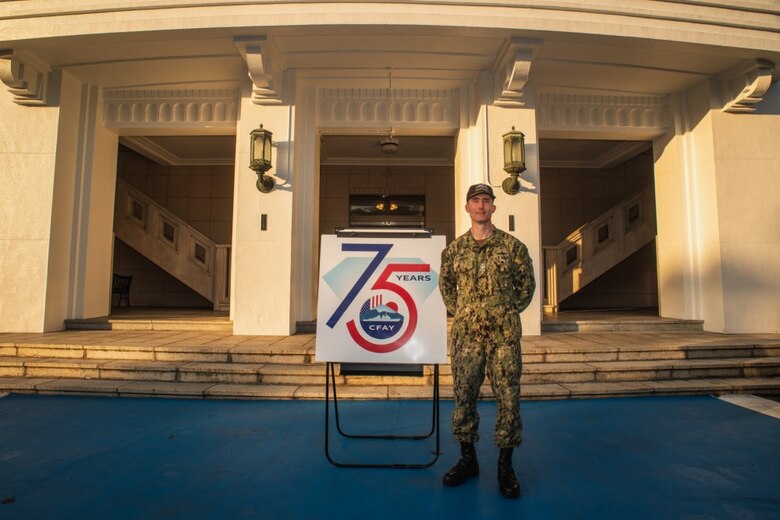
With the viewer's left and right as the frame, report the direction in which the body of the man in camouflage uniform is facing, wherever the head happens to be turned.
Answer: facing the viewer

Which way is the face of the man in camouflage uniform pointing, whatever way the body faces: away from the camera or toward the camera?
toward the camera

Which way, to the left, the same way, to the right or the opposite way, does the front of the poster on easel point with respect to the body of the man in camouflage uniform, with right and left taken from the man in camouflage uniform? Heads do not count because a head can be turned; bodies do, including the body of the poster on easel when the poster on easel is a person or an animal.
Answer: the same way

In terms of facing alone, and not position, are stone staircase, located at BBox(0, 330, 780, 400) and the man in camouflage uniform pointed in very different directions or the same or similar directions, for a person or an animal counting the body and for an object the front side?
same or similar directions

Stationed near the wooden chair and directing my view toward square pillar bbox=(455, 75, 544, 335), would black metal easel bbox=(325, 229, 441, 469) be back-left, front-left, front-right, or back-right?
front-right

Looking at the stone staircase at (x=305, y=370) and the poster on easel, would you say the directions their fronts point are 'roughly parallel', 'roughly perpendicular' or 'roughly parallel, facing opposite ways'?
roughly parallel

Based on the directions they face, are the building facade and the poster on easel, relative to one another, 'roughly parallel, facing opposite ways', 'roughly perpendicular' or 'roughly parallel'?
roughly parallel

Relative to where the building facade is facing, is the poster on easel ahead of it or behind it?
ahead

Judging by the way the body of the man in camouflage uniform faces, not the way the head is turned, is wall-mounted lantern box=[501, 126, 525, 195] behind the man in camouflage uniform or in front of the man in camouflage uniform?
behind

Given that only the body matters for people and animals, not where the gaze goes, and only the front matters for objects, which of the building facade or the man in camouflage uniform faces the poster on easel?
the building facade

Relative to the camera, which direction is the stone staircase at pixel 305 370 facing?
toward the camera

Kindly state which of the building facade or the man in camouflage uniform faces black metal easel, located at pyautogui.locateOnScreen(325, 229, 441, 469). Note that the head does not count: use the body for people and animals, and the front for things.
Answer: the building facade

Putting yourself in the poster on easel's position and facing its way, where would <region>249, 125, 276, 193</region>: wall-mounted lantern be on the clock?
The wall-mounted lantern is roughly at 5 o'clock from the poster on easel.
